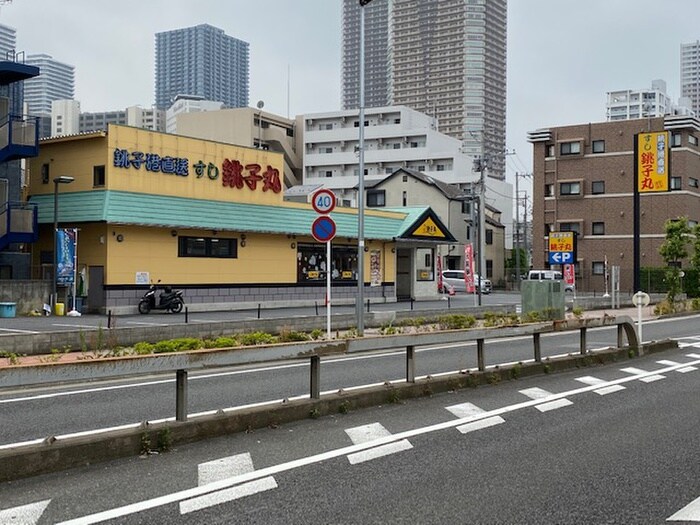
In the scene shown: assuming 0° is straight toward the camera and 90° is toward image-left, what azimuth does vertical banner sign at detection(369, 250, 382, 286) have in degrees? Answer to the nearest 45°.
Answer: approximately 0°

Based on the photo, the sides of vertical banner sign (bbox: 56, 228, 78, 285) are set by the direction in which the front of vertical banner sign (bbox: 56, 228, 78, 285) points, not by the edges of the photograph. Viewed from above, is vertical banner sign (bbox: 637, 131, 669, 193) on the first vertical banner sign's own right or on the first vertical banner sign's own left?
on the first vertical banner sign's own left

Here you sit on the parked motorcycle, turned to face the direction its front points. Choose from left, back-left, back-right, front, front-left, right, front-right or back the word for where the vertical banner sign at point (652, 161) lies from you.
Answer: back

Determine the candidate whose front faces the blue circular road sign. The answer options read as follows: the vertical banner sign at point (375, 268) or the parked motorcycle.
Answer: the vertical banner sign

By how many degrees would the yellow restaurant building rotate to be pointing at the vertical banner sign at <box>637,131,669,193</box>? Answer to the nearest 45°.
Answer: approximately 45° to its left

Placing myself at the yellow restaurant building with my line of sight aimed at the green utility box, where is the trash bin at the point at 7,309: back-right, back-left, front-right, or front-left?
back-right

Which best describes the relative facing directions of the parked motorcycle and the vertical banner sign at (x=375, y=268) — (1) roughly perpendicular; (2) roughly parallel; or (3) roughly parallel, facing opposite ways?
roughly perpendicular

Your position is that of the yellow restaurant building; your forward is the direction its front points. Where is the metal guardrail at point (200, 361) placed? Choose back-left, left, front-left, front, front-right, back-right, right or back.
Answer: front-right

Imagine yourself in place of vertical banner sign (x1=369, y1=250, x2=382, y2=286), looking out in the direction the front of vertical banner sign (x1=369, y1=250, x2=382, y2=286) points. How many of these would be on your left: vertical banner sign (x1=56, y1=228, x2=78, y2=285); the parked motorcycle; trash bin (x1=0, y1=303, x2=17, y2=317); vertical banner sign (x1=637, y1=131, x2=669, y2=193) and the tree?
2

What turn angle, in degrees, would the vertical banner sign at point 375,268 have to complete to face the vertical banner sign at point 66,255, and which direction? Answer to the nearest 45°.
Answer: approximately 45° to its right

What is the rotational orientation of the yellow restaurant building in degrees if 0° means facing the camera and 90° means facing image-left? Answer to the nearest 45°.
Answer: approximately 315°

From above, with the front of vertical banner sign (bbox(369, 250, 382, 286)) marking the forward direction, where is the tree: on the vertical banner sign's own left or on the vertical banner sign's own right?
on the vertical banner sign's own left

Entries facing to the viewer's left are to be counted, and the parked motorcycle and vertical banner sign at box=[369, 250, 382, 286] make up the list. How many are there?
1

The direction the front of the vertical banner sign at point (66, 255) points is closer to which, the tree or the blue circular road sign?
the blue circular road sign

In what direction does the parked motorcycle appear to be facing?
to the viewer's left

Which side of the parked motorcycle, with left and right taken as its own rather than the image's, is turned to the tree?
back

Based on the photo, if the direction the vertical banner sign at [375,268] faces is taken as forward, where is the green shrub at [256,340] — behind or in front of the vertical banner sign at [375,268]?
in front

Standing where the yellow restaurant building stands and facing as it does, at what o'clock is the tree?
The tree is roughly at 10 o'clock from the yellow restaurant building.
